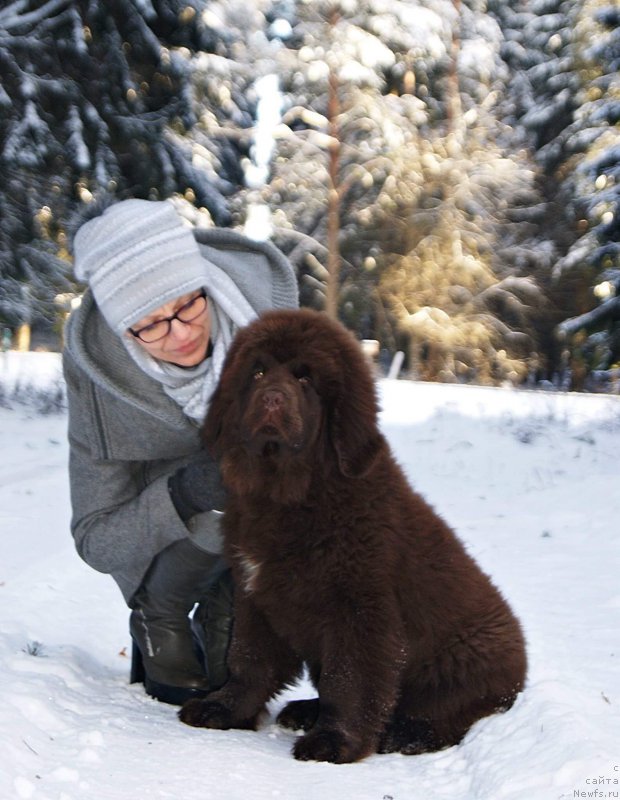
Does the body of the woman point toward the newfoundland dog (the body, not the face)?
yes

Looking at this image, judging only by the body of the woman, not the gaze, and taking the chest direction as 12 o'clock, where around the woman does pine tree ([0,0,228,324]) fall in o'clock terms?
The pine tree is roughly at 7 o'clock from the woman.

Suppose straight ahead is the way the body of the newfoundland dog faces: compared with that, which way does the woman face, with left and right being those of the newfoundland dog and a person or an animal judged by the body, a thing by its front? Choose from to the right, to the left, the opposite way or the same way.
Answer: to the left

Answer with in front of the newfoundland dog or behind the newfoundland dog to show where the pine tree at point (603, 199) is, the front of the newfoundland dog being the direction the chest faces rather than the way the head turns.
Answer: behind

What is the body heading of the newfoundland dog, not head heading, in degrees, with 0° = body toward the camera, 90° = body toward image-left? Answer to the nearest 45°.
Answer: approximately 45°

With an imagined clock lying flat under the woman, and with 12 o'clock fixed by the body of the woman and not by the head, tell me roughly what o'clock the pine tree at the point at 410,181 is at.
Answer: The pine tree is roughly at 8 o'clock from the woman.

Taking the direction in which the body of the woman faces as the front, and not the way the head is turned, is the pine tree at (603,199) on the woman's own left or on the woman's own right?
on the woman's own left
